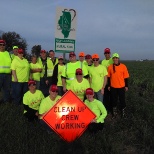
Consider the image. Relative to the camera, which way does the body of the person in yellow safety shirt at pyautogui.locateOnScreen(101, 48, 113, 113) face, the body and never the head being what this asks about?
toward the camera

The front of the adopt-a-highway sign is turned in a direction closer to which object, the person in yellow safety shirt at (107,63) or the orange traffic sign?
the orange traffic sign

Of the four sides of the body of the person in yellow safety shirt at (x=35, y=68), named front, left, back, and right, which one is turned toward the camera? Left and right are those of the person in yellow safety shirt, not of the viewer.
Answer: front

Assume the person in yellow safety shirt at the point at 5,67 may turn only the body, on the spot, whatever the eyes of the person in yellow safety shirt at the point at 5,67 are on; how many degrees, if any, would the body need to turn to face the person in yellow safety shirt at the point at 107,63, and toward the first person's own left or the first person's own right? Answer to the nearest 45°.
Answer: approximately 90° to the first person's own left

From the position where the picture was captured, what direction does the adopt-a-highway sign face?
facing the viewer

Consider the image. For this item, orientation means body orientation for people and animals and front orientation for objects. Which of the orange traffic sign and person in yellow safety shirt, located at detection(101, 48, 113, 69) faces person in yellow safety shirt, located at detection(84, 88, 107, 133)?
person in yellow safety shirt, located at detection(101, 48, 113, 69)

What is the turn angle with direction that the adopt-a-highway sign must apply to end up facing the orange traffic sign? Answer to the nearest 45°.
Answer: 0° — it already faces it

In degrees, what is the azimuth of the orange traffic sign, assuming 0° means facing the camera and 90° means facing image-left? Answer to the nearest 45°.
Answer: approximately 0°

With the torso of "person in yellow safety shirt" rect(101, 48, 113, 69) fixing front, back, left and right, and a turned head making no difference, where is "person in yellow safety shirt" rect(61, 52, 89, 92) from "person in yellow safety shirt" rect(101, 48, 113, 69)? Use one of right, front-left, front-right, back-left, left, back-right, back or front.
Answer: front-right

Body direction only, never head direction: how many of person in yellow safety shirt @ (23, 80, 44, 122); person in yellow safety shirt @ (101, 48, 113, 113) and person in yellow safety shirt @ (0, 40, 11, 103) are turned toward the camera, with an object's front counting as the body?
3

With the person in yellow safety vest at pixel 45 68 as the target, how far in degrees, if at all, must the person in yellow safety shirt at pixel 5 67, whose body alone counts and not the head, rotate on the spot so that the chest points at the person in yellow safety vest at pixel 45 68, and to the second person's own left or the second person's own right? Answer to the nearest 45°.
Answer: approximately 90° to the second person's own left

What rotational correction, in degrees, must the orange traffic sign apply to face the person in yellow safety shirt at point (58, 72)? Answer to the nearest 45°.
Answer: approximately 180°
